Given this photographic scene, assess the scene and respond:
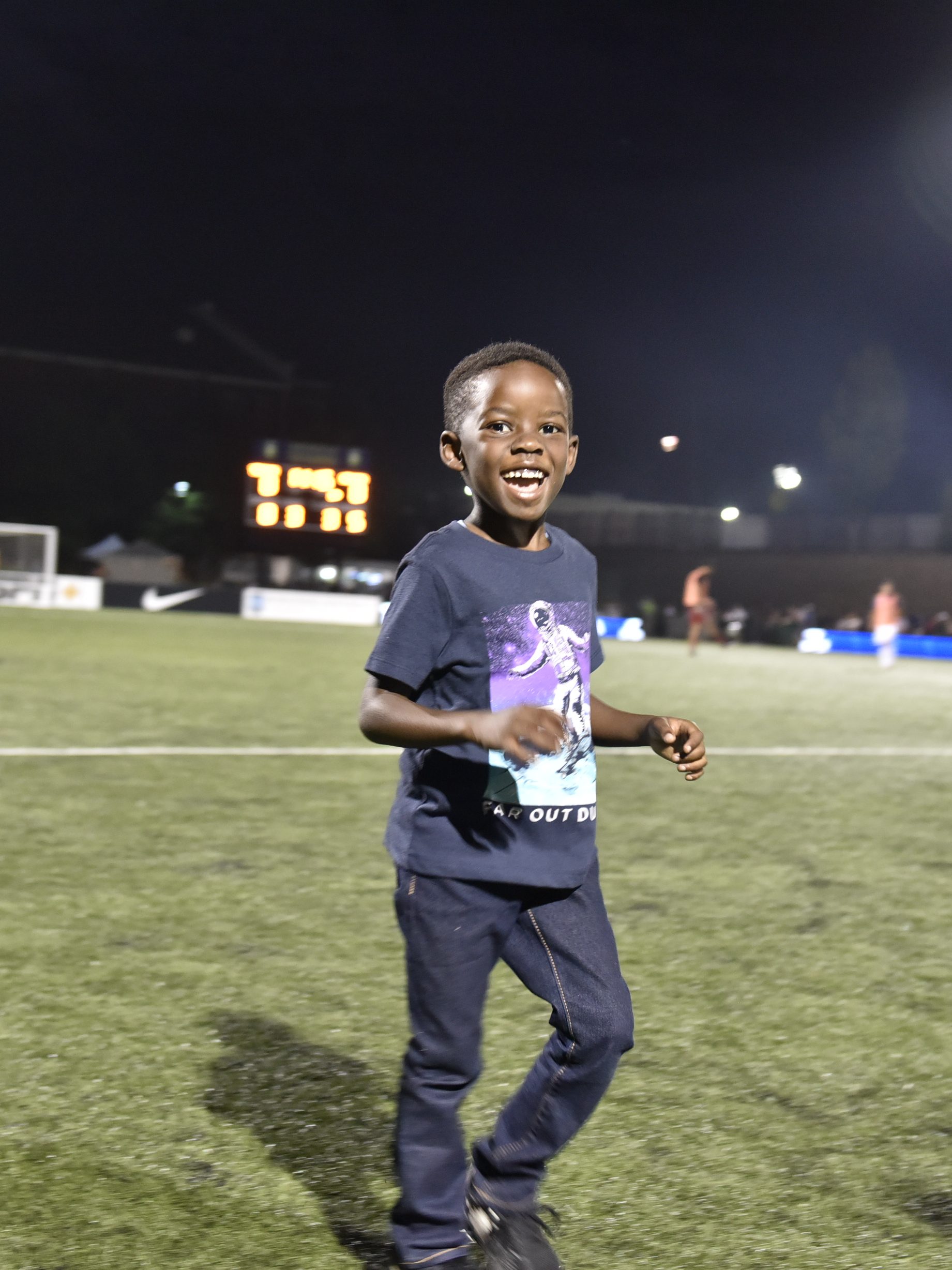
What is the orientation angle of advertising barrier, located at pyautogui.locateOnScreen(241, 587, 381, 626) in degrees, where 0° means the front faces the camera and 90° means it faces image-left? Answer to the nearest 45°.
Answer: approximately 0°

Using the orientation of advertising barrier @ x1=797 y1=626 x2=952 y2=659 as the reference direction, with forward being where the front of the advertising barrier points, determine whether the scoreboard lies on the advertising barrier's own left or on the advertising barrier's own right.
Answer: on the advertising barrier's own right

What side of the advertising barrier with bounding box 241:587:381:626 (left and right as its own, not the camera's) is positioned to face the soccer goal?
right

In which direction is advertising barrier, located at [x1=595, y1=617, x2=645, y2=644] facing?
toward the camera

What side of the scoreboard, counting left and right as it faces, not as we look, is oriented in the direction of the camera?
front

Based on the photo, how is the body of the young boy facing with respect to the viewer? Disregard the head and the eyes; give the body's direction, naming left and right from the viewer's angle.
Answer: facing the viewer and to the right of the viewer

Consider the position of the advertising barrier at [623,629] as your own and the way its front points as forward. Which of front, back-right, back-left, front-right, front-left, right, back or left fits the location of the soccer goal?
right

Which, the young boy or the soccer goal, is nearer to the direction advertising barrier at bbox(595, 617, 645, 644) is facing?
the young boy

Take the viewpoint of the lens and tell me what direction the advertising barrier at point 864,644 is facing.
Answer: facing the viewer

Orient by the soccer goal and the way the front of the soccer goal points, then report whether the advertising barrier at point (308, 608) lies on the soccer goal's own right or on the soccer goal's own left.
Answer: on the soccer goal's own left

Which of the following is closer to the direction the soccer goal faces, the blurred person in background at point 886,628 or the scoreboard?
the blurred person in background
